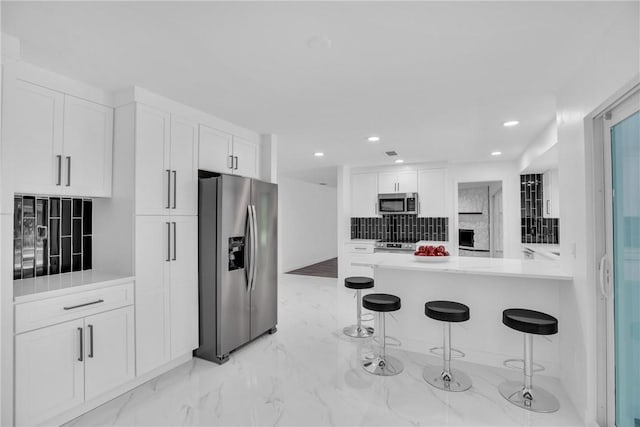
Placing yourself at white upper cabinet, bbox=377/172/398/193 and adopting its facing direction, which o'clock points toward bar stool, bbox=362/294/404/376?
The bar stool is roughly at 12 o'clock from the white upper cabinet.

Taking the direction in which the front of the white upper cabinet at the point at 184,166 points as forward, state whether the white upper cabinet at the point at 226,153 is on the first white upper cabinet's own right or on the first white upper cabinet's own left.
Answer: on the first white upper cabinet's own left

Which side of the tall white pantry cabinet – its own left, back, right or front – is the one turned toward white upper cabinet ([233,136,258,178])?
left

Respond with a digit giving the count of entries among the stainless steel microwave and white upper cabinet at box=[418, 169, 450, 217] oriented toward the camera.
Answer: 2

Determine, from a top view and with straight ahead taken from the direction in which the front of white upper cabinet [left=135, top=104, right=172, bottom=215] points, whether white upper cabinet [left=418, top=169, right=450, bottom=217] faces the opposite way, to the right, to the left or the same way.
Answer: to the right

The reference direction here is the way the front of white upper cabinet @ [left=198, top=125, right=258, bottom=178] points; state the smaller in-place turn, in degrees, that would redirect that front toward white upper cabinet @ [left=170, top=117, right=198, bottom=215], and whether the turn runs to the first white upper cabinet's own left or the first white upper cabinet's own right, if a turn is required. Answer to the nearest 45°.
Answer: approximately 90° to the first white upper cabinet's own right
